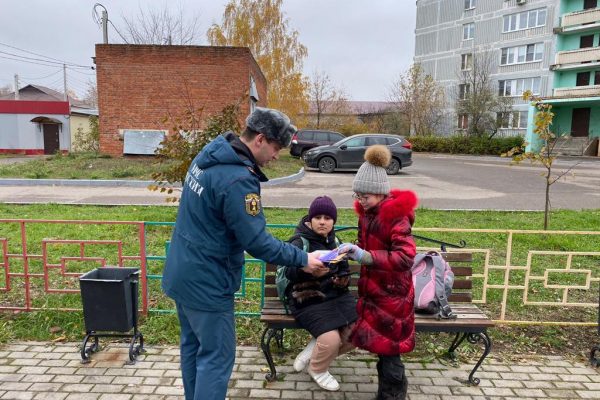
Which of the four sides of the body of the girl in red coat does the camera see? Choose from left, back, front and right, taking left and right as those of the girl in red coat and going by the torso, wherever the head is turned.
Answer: left

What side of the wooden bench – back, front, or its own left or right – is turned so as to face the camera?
front

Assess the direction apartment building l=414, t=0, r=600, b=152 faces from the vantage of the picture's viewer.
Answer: facing the viewer and to the left of the viewer

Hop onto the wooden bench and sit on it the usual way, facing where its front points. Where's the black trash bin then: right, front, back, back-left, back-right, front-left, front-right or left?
right

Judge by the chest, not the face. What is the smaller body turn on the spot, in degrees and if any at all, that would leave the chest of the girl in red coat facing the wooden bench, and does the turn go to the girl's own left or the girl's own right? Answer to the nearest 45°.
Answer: approximately 135° to the girl's own right

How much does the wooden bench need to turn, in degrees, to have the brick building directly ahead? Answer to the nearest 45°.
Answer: approximately 135° to its right

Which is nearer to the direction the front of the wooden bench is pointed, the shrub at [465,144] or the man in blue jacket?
the man in blue jacket

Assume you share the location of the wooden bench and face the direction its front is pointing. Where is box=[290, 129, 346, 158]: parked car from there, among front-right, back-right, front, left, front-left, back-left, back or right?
back

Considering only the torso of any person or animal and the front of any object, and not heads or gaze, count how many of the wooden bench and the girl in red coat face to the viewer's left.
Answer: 1

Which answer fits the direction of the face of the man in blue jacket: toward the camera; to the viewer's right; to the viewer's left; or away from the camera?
to the viewer's right

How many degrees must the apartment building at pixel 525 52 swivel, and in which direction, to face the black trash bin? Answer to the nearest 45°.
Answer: approximately 45° to its left

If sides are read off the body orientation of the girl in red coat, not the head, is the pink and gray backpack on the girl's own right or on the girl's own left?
on the girl's own right

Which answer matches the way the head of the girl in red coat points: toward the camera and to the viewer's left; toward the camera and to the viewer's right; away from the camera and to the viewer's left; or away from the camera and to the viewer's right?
toward the camera and to the viewer's left

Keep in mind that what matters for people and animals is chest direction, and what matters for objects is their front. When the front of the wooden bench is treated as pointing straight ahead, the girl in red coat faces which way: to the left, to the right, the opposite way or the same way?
to the right

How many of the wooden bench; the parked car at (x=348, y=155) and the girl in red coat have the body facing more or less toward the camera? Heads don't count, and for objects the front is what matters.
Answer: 1
